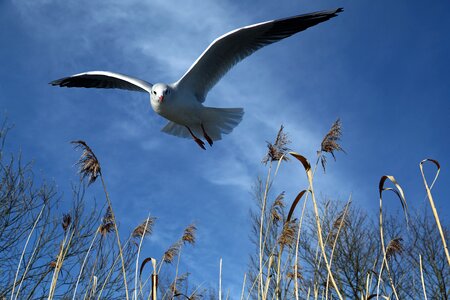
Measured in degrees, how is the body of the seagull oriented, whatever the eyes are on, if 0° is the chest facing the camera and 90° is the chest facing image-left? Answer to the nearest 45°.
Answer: approximately 45°
